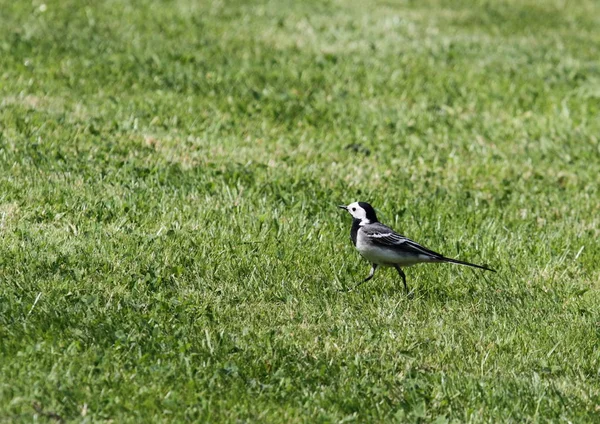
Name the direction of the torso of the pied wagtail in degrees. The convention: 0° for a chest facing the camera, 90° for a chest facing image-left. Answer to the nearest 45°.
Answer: approximately 90°
